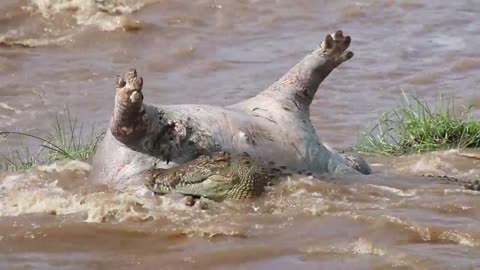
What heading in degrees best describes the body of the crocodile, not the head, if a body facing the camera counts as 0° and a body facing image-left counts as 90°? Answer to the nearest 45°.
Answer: approximately 90°

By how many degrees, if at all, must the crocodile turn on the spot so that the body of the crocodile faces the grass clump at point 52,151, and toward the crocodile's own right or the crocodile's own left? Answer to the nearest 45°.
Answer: approximately 45° to the crocodile's own right

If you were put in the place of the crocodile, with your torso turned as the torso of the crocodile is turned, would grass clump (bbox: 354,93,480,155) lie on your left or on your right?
on your right
